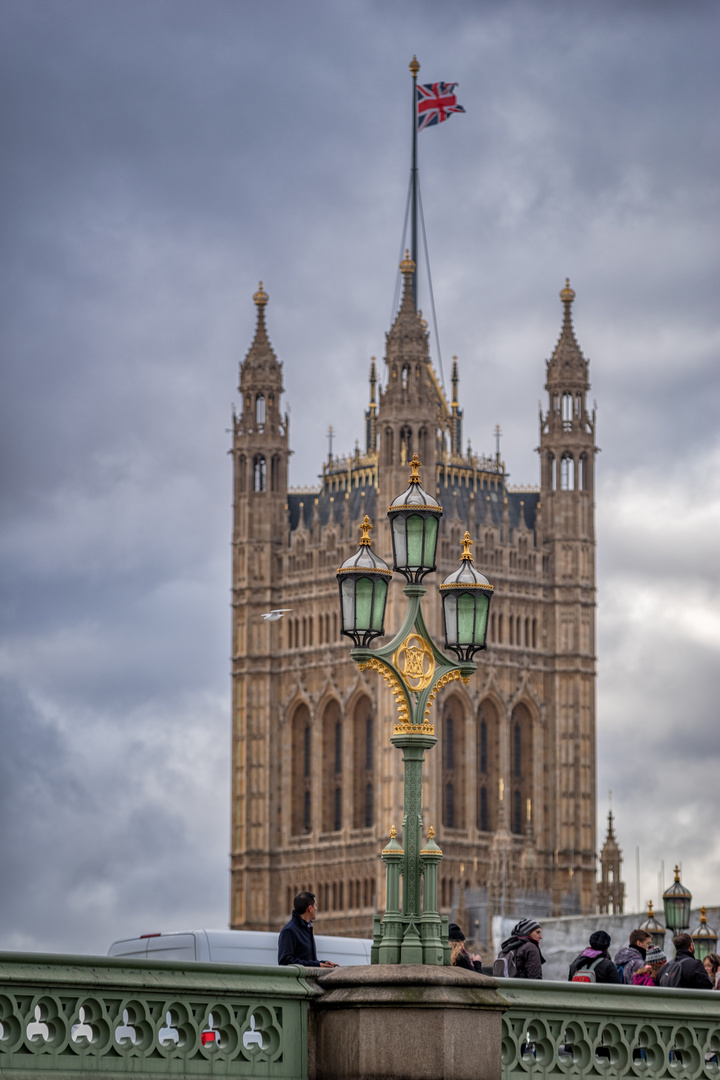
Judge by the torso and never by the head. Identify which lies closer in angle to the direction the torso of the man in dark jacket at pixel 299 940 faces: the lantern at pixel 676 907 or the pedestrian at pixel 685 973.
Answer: the pedestrian

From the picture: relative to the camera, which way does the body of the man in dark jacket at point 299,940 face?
to the viewer's right

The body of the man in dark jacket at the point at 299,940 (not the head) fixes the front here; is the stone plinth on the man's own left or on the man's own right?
on the man's own right

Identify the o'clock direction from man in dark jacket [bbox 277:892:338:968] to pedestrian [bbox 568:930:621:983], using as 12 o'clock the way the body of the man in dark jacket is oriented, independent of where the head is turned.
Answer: The pedestrian is roughly at 11 o'clock from the man in dark jacket.

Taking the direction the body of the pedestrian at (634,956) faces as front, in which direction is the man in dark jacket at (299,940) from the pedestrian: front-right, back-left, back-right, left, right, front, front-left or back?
back-right

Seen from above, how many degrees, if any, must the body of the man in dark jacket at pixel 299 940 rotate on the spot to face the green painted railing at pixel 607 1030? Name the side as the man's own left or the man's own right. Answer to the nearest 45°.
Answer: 0° — they already face it

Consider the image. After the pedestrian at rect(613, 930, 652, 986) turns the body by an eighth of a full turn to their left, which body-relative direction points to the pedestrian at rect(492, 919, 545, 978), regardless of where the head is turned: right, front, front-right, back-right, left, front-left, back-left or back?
back
